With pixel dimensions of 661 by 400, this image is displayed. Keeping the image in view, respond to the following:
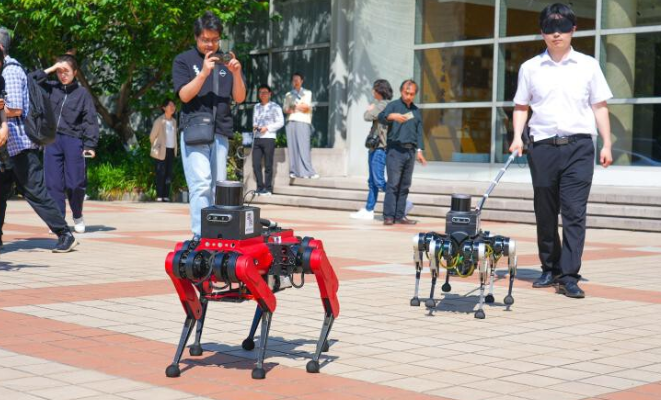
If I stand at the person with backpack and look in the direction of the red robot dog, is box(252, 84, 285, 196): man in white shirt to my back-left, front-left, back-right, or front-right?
back-left

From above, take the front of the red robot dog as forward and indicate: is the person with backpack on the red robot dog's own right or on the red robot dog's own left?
on the red robot dog's own right

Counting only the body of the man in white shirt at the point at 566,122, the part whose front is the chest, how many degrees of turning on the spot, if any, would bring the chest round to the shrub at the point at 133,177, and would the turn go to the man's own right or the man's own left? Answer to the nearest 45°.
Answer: approximately 135° to the man's own right

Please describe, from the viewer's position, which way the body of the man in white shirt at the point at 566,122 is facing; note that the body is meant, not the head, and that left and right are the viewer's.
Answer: facing the viewer

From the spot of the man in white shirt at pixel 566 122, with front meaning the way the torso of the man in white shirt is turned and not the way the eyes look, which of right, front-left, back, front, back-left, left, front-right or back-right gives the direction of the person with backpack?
right

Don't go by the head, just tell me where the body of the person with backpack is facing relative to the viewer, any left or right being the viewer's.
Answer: facing to the left of the viewer

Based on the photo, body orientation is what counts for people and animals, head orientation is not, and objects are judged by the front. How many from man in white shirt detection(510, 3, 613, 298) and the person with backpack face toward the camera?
1
